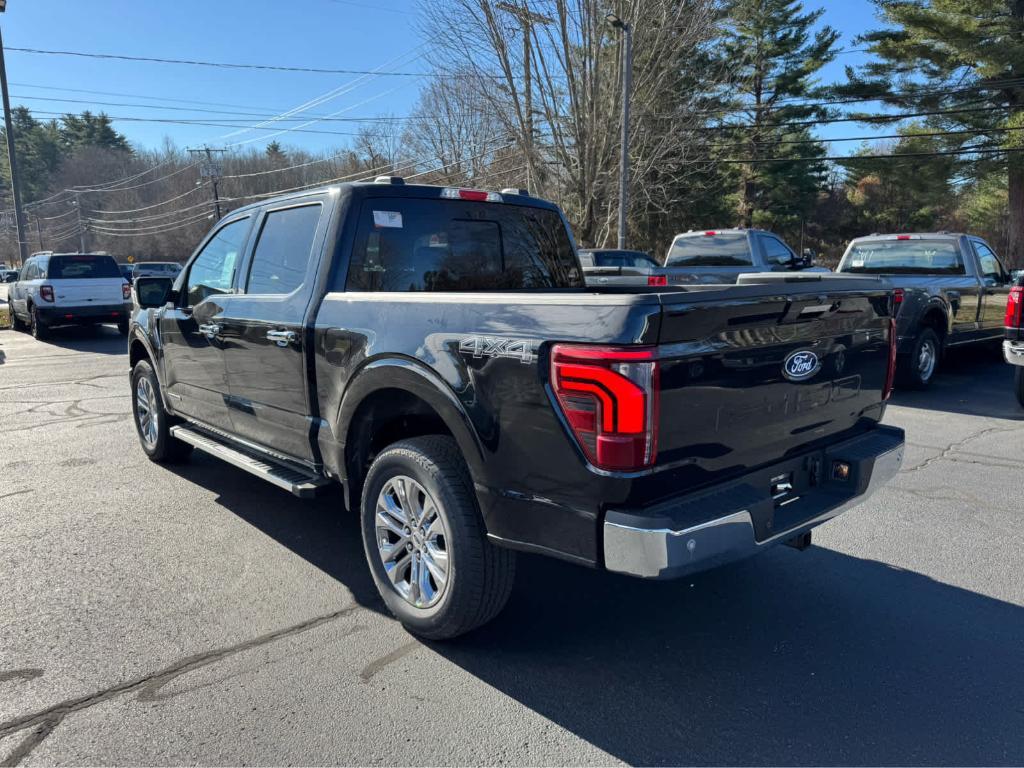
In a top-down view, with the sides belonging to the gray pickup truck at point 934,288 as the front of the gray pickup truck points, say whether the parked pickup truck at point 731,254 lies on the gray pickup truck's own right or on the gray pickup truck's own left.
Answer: on the gray pickup truck's own left

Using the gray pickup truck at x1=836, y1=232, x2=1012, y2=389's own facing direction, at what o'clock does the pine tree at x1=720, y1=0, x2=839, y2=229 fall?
The pine tree is roughly at 10 o'clock from the gray pickup truck.

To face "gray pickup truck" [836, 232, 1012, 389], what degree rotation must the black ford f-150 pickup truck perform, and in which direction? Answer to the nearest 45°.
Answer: approximately 90° to its right

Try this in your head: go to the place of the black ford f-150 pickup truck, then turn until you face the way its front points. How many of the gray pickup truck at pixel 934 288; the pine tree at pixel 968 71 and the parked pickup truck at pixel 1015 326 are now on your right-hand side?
3

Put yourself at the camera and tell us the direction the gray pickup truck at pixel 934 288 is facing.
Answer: facing away from the viewer and to the right of the viewer

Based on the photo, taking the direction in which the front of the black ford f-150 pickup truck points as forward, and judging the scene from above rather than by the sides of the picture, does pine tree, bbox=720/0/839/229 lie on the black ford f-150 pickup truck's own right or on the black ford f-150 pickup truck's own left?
on the black ford f-150 pickup truck's own right

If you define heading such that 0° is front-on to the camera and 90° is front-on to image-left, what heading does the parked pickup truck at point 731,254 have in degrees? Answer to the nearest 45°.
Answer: approximately 225°

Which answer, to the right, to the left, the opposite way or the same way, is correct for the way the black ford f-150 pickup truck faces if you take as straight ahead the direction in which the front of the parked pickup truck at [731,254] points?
to the left

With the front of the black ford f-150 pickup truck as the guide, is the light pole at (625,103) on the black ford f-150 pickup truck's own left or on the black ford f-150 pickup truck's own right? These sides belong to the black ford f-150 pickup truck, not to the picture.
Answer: on the black ford f-150 pickup truck's own right

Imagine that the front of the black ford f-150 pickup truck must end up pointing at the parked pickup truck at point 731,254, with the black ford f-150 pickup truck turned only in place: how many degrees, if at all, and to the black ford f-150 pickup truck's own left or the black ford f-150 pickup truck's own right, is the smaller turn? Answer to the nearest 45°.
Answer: approximately 45° to the black ford f-150 pickup truck's own right
